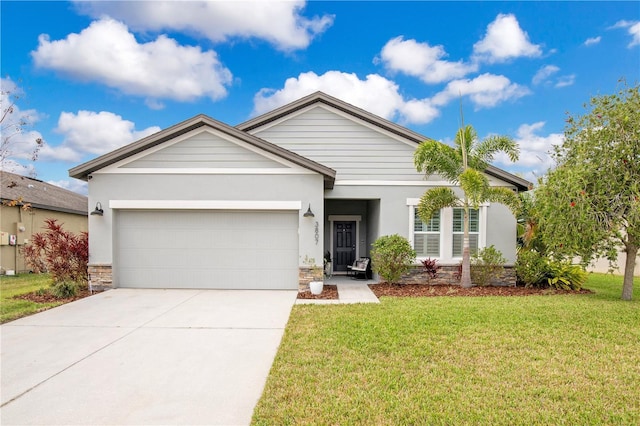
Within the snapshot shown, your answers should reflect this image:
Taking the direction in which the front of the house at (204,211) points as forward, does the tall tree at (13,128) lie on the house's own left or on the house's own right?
on the house's own right

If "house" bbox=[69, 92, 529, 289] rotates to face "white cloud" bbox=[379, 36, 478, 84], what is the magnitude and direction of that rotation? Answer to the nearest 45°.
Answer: approximately 135° to its left

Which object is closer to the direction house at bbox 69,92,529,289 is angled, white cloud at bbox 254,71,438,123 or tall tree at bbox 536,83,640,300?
the tall tree

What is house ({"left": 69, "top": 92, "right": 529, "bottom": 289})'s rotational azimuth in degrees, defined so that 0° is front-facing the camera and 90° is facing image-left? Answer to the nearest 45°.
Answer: approximately 0°

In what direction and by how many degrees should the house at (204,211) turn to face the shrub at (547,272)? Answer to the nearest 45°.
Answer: approximately 90° to its left

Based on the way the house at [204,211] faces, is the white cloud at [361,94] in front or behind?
behind

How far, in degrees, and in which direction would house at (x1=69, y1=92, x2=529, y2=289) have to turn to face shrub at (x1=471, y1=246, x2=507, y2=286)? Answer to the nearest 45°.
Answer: approximately 90° to its left

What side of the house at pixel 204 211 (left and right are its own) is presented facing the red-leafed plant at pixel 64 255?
right

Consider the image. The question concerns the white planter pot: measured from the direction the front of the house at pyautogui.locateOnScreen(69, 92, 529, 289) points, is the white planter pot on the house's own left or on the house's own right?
on the house's own left

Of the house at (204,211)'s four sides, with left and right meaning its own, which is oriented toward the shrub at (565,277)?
left
